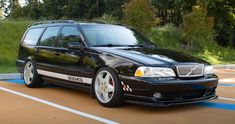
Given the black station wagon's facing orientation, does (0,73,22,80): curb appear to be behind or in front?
behind

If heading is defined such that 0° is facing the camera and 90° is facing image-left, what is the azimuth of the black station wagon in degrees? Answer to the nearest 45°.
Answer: approximately 315°
